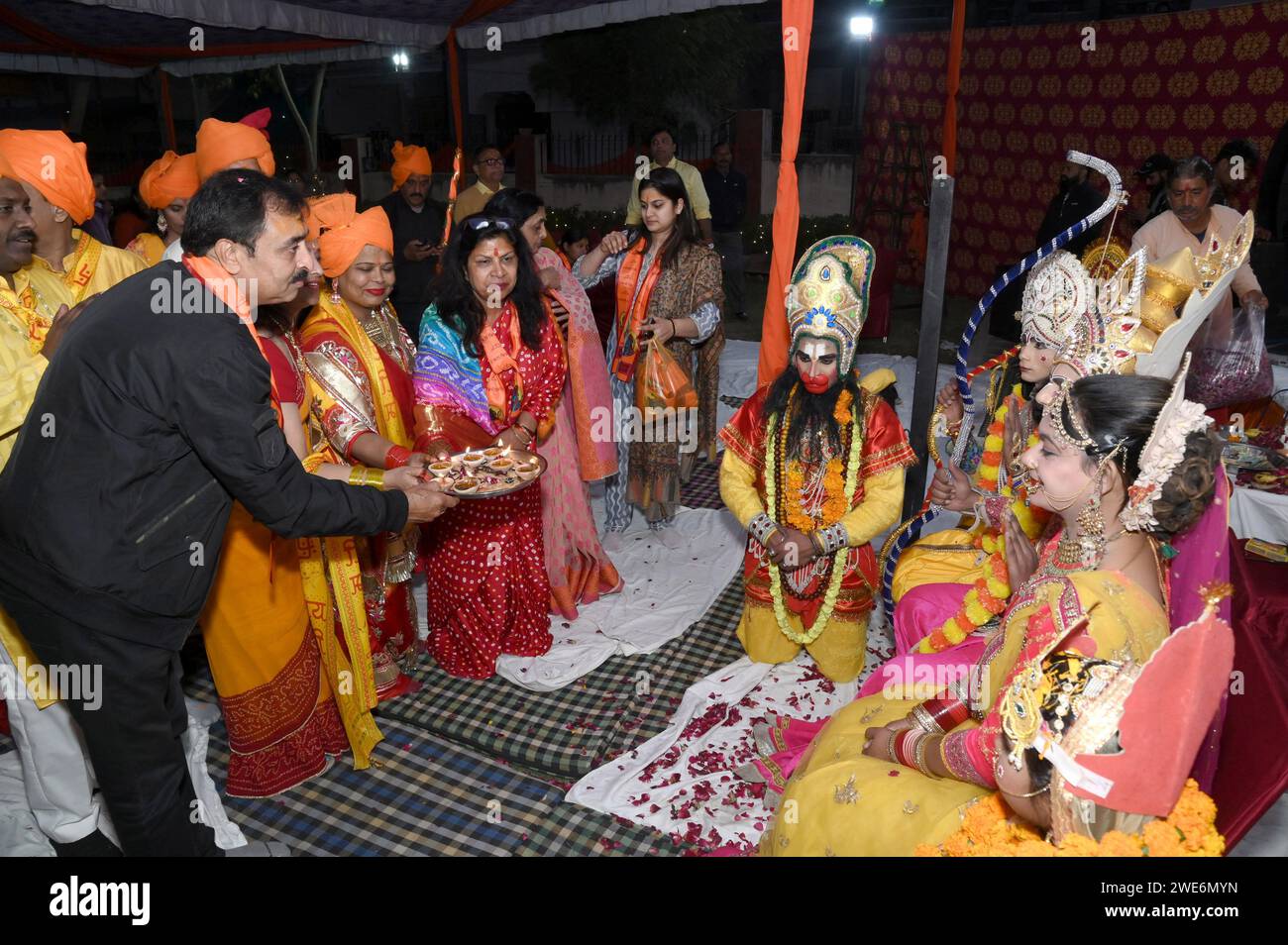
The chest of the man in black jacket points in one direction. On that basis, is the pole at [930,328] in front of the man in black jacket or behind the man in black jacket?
in front

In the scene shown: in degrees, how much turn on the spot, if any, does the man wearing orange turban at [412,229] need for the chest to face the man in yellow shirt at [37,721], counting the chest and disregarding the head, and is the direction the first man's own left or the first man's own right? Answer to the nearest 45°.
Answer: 0° — they already face them

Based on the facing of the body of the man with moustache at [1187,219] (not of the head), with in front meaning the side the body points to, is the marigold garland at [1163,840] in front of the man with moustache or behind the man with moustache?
in front

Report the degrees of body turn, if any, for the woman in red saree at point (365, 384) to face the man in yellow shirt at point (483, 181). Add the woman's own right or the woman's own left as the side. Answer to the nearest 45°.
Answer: approximately 135° to the woman's own left

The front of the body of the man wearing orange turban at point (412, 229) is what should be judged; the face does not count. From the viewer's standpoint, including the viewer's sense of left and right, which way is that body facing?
facing the viewer

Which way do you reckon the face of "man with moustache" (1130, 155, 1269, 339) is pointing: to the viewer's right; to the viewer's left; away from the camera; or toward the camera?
toward the camera

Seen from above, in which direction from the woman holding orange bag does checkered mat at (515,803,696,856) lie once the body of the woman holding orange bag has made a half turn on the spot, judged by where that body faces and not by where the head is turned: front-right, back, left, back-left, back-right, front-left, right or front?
back-right

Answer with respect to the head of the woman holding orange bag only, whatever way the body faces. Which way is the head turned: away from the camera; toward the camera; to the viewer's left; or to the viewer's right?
toward the camera

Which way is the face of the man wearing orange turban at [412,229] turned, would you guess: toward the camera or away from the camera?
toward the camera

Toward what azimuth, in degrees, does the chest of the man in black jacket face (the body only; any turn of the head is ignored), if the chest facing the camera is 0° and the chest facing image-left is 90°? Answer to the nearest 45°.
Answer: approximately 270°

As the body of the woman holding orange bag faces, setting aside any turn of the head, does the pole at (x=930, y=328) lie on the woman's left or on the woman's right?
on the woman's left

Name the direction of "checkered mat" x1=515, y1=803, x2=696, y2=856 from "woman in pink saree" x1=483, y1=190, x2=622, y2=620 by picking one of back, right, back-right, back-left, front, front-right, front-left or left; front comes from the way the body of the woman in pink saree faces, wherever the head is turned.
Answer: front-right

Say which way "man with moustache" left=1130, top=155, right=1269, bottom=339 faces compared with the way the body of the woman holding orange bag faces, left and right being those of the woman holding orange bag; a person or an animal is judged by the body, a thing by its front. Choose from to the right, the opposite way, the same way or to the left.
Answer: the same way

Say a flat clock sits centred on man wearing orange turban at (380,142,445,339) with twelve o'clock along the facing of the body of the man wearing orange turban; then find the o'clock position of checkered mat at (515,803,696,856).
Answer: The checkered mat is roughly at 12 o'clock from the man wearing orange turban.

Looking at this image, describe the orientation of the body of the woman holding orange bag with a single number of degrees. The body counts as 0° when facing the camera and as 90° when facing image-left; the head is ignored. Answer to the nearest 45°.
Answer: approximately 45°
